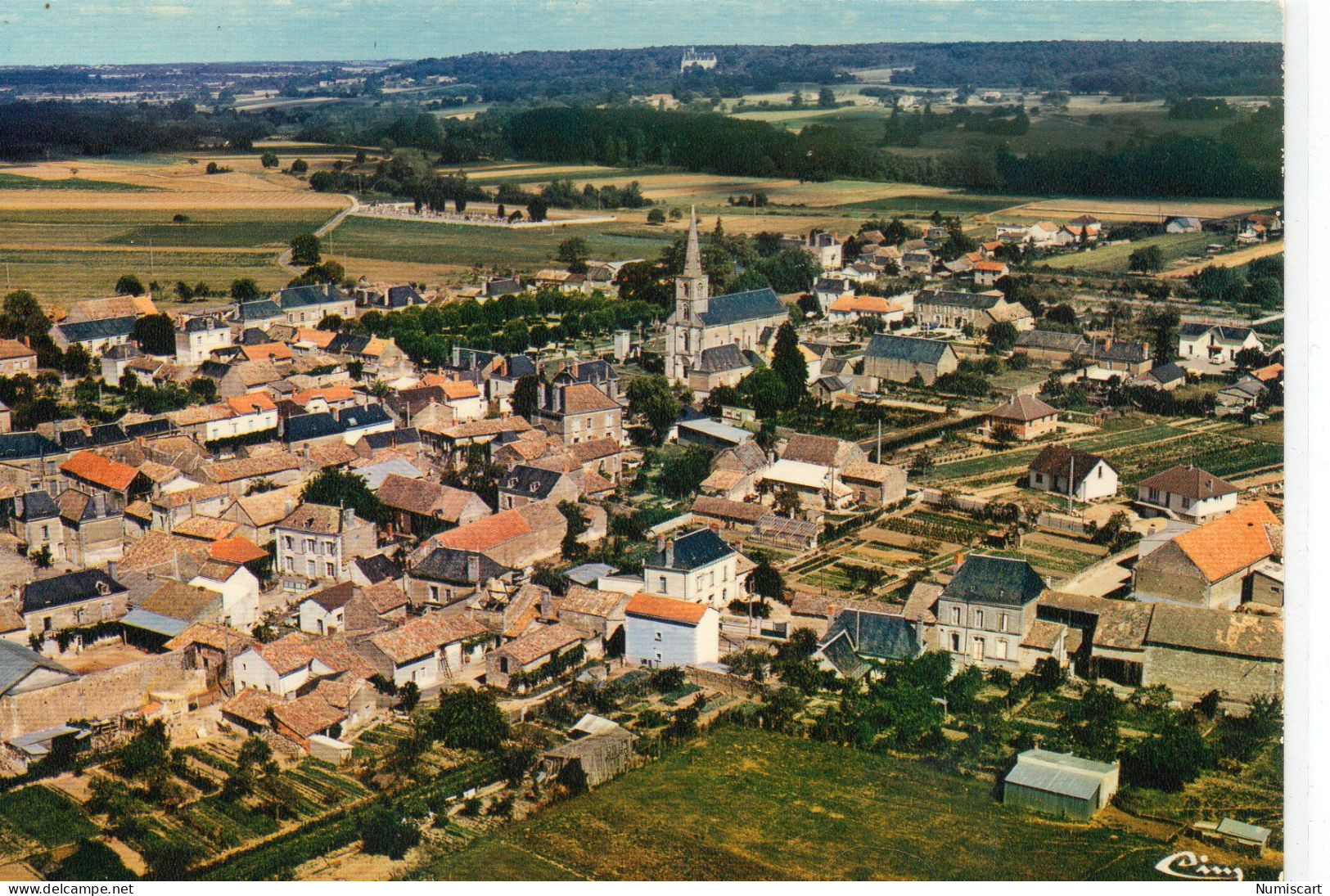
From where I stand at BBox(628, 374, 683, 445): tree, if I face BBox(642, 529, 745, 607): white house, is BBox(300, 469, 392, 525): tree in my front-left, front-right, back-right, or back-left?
front-right

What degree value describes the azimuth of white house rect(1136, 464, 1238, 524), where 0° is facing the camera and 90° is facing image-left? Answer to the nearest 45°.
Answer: approximately 45°

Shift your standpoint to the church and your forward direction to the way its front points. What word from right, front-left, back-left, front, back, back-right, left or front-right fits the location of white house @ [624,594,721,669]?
front-left

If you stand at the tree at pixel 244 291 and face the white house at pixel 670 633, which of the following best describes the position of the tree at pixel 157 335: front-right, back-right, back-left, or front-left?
front-right

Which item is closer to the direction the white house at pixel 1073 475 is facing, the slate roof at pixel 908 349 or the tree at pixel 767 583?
the tree

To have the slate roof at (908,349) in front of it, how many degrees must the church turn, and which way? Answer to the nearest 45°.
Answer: approximately 135° to its left

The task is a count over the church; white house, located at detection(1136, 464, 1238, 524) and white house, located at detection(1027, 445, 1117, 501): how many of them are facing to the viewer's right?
0

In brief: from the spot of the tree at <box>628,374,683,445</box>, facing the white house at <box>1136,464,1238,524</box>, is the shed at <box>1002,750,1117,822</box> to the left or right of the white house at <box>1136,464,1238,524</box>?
right

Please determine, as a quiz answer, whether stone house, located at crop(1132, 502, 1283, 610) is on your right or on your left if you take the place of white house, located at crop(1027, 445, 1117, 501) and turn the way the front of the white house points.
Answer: on your left

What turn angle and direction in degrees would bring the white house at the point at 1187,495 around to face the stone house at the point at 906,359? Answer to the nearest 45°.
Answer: approximately 90° to its right

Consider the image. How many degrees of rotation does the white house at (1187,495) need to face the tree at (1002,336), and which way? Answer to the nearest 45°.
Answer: approximately 135° to its right

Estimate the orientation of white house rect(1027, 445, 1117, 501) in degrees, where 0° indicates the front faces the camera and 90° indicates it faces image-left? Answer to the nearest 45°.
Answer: approximately 45°

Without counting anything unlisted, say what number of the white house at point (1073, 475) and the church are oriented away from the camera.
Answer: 0

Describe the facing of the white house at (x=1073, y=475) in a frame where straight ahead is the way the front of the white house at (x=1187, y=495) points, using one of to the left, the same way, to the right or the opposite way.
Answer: the same way

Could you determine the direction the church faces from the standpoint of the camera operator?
facing the viewer and to the left of the viewer
